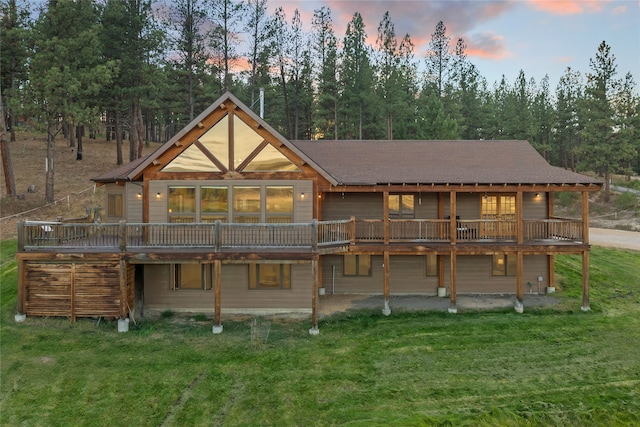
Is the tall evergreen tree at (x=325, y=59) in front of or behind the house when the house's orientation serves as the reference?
behind

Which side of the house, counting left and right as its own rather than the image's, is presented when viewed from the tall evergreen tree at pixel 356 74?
back

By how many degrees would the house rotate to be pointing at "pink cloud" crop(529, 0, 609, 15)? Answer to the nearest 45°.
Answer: approximately 135° to its left

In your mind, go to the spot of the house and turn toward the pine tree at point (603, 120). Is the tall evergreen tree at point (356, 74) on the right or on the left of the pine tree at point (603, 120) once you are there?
left

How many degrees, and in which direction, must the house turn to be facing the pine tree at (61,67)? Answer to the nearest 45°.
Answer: approximately 135° to its right

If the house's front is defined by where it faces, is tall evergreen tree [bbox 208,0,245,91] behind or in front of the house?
behind

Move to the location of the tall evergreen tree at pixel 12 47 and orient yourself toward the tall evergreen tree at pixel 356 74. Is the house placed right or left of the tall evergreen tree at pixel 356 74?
right

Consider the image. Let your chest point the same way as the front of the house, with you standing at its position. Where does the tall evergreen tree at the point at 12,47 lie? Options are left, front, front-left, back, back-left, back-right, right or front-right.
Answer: back-right

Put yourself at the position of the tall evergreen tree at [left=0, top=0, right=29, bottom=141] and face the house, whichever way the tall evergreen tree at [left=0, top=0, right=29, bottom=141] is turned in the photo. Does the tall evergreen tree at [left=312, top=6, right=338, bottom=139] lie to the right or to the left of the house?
left

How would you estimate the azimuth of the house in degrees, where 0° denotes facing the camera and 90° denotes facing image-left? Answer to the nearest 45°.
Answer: approximately 0°
